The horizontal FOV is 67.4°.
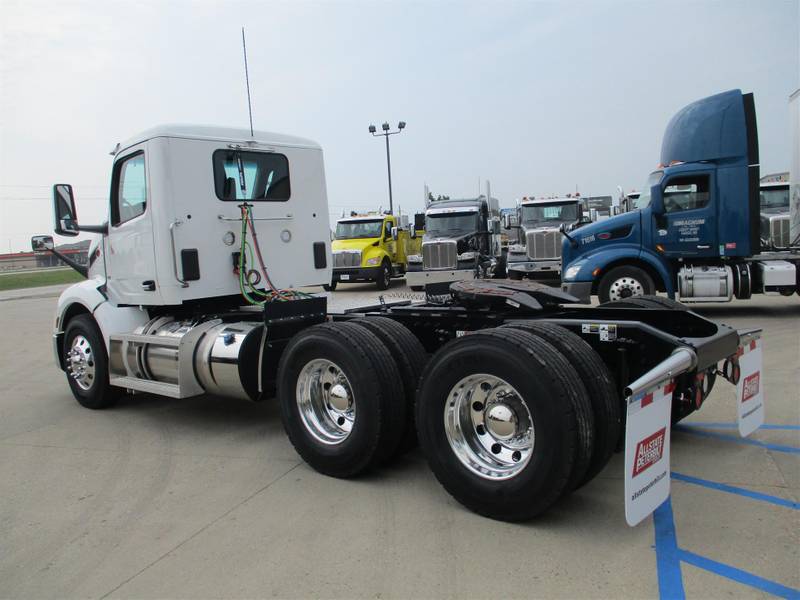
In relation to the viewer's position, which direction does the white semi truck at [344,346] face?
facing away from the viewer and to the left of the viewer

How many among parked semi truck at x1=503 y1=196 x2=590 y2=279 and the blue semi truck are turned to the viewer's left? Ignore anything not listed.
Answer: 1

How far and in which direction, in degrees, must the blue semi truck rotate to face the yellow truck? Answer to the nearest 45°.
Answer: approximately 45° to its right

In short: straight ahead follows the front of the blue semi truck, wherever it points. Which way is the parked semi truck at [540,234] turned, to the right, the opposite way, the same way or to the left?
to the left

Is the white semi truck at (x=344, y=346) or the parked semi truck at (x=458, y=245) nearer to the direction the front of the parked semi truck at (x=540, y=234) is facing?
the white semi truck

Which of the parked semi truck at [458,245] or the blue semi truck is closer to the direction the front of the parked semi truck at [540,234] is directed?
the blue semi truck

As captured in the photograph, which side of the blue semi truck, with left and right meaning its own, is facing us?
left

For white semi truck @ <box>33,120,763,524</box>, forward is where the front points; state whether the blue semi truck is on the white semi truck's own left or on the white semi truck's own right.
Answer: on the white semi truck's own right

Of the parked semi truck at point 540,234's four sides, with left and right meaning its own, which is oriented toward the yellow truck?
right

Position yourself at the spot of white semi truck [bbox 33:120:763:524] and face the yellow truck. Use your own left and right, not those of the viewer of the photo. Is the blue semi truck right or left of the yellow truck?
right

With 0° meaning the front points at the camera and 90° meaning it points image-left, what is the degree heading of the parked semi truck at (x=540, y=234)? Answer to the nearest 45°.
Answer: approximately 0°

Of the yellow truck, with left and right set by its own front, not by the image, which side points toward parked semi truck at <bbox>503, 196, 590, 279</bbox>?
left
